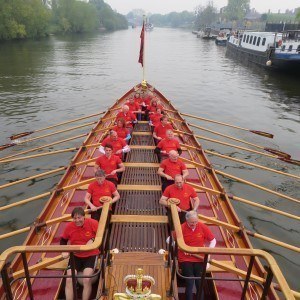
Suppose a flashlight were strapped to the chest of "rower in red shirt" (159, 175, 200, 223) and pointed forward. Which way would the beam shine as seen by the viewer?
toward the camera

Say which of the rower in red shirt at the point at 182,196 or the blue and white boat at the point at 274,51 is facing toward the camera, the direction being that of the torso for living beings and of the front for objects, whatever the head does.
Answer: the rower in red shirt

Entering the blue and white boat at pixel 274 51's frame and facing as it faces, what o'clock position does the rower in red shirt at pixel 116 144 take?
The rower in red shirt is roughly at 8 o'clock from the blue and white boat.

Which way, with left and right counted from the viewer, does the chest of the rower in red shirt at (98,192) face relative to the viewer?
facing the viewer

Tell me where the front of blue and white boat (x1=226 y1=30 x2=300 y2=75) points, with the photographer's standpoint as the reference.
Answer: facing away from the viewer and to the left of the viewer

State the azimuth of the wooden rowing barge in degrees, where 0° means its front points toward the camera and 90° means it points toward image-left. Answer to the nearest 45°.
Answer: approximately 180°

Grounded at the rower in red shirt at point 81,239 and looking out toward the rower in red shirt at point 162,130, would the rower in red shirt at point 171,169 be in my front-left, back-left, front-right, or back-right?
front-right

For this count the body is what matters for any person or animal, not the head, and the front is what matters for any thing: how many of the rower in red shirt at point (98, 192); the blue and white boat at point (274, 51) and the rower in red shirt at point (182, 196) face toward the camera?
2

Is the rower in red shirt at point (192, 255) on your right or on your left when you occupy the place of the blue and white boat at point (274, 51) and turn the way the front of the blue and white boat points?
on your left

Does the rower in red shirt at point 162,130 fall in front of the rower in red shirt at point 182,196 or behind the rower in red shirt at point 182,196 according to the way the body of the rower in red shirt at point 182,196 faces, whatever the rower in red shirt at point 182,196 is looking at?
behind
